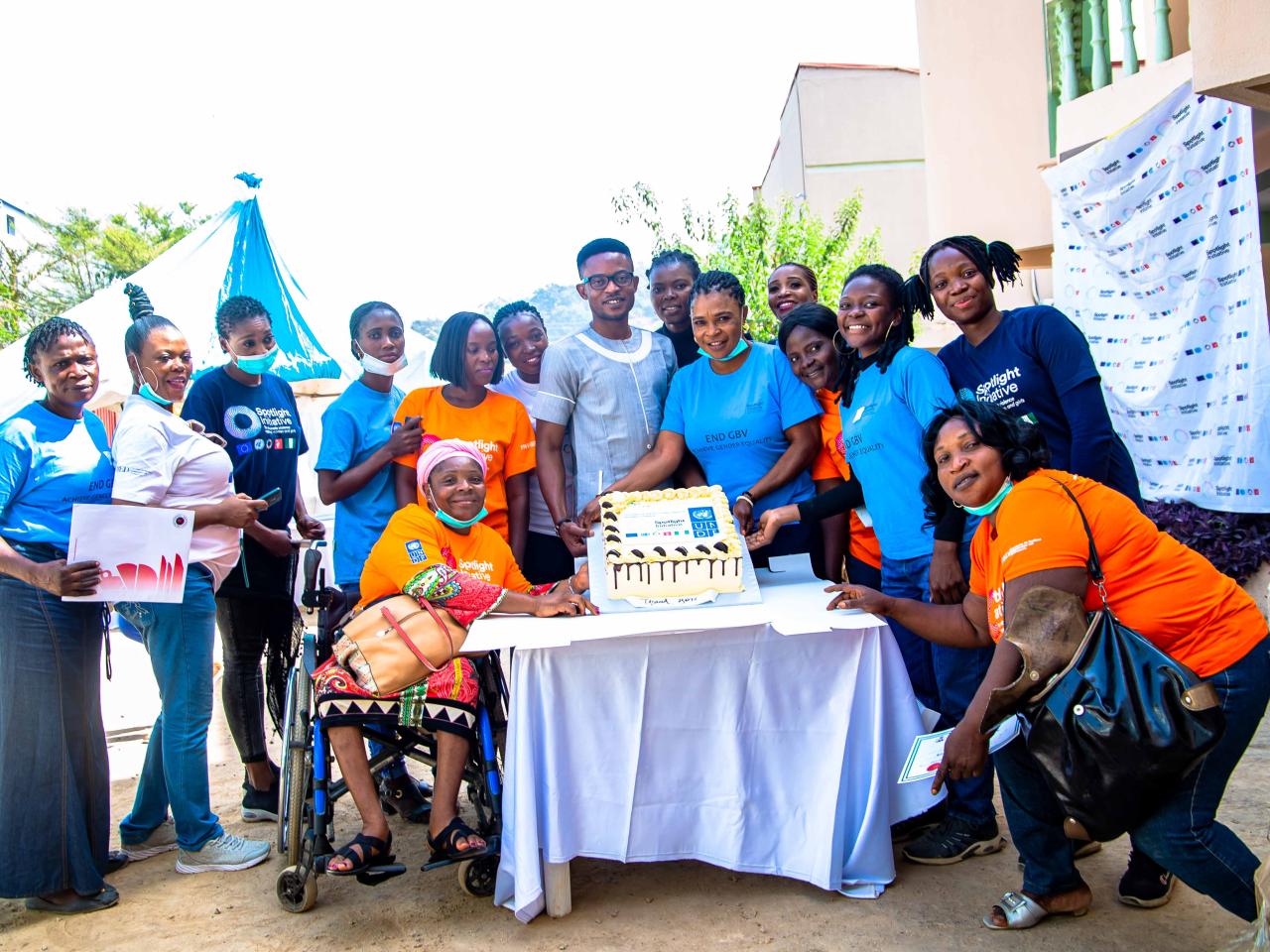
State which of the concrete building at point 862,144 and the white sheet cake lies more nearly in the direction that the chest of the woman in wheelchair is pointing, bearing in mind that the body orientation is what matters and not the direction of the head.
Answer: the white sheet cake

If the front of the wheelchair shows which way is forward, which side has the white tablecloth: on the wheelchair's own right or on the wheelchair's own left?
on the wheelchair's own left

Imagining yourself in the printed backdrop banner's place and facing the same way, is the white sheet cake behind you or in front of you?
in front

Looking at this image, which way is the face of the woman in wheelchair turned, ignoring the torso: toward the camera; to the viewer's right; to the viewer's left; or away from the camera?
toward the camera

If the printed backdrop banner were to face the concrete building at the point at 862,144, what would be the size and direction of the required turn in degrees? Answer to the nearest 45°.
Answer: approximately 135° to its right

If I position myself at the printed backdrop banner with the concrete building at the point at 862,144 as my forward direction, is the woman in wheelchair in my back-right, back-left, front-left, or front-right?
back-left

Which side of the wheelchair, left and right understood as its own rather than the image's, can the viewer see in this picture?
front

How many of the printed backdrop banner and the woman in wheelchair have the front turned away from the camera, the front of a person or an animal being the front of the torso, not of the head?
0

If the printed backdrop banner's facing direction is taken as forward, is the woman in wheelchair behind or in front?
in front

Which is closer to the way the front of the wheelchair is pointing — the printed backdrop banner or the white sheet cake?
the white sheet cake

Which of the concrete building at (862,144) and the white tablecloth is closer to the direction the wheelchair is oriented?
the white tablecloth

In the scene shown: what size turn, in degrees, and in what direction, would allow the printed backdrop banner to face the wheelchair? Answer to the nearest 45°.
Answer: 0° — it already faces it

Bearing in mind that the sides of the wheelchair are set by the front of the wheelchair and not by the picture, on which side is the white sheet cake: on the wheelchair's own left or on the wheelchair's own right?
on the wheelchair's own left

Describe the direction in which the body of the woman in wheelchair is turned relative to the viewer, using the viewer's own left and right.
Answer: facing the viewer

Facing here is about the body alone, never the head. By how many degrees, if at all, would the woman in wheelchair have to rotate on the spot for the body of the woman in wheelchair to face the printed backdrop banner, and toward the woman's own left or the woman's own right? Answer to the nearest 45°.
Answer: approximately 135° to the woman's own left

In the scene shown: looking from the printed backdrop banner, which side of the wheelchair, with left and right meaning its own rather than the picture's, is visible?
left
